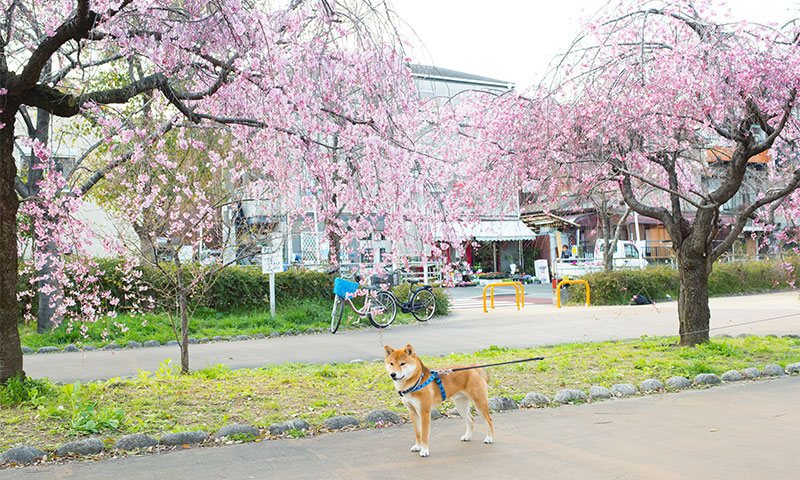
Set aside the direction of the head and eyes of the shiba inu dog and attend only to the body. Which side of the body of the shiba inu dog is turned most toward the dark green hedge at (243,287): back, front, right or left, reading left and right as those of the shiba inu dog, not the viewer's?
right

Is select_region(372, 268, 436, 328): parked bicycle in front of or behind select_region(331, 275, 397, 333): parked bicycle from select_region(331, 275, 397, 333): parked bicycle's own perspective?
behind

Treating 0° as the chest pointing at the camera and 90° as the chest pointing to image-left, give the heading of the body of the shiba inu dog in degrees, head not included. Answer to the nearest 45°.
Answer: approximately 45°

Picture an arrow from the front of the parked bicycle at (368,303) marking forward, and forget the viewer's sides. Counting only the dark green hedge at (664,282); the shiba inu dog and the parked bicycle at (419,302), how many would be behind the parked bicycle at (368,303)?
2

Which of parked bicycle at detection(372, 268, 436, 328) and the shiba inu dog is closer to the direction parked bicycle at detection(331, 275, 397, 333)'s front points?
the shiba inu dog

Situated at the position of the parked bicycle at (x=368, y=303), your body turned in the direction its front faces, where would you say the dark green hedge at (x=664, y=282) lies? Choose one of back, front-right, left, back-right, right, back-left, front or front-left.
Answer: back

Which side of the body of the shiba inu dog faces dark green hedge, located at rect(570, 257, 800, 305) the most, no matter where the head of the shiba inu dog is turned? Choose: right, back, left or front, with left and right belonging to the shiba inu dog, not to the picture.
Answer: back

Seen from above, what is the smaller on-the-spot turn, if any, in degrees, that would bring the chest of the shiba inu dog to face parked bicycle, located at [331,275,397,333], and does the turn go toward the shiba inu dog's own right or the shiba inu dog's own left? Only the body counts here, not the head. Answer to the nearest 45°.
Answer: approximately 135° to the shiba inu dog's own right

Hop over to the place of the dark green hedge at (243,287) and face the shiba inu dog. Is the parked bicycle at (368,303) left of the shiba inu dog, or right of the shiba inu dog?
left
